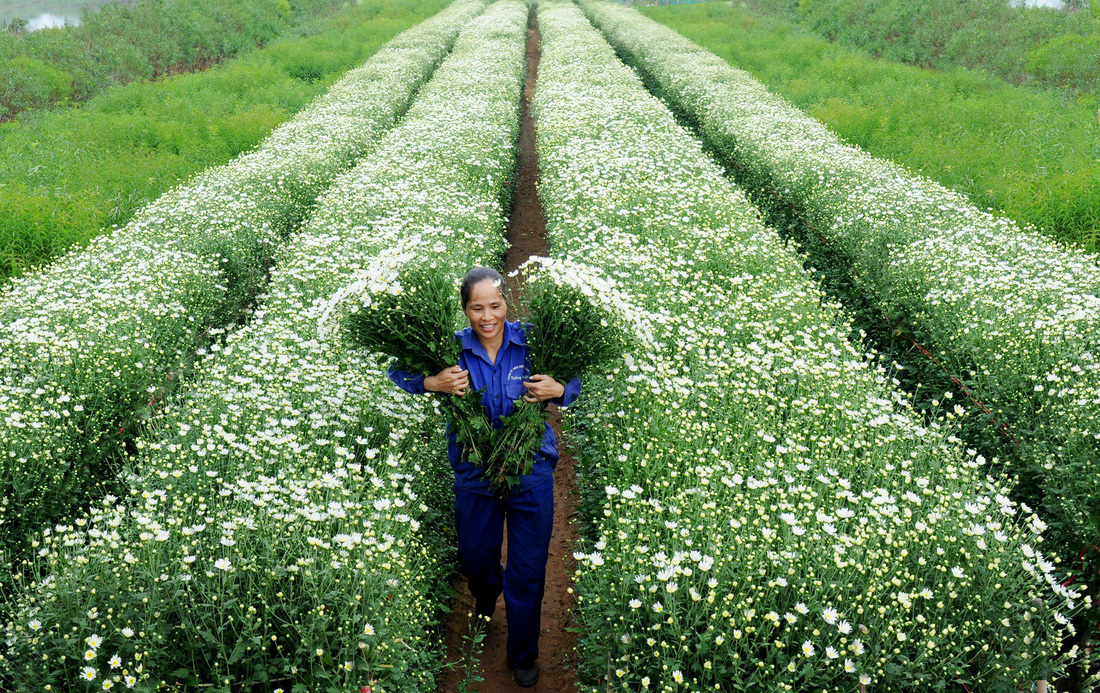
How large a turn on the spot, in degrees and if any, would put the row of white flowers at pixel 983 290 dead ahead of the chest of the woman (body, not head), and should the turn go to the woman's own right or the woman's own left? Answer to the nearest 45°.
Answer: approximately 135° to the woman's own left

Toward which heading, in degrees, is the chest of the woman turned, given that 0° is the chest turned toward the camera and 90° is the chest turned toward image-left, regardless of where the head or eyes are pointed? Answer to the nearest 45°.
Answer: approximately 0°

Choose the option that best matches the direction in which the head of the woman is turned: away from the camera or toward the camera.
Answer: toward the camera
